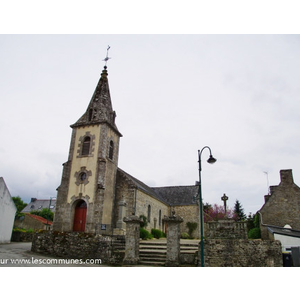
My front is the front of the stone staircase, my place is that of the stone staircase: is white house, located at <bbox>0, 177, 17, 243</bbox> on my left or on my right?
on my right

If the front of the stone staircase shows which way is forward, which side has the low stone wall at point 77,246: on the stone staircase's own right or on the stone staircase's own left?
on the stone staircase's own right

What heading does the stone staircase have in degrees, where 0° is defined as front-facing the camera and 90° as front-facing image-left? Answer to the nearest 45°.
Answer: approximately 0°

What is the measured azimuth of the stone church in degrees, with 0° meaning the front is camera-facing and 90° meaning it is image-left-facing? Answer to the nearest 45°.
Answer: approximately 45°

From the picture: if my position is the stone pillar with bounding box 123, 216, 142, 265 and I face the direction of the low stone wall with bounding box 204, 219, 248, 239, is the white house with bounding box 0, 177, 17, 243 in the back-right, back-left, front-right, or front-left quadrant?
back-left

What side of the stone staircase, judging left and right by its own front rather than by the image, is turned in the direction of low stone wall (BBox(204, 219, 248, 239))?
left

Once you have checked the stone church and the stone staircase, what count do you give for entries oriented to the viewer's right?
0

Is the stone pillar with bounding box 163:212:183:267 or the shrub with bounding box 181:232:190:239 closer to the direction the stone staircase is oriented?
the stone pillar

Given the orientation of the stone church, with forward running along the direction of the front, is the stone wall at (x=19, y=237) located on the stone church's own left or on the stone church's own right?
on the stone church's own right

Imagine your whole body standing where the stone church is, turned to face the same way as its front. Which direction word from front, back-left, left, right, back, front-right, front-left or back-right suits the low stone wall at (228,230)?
left

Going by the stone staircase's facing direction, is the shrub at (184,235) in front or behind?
behind
